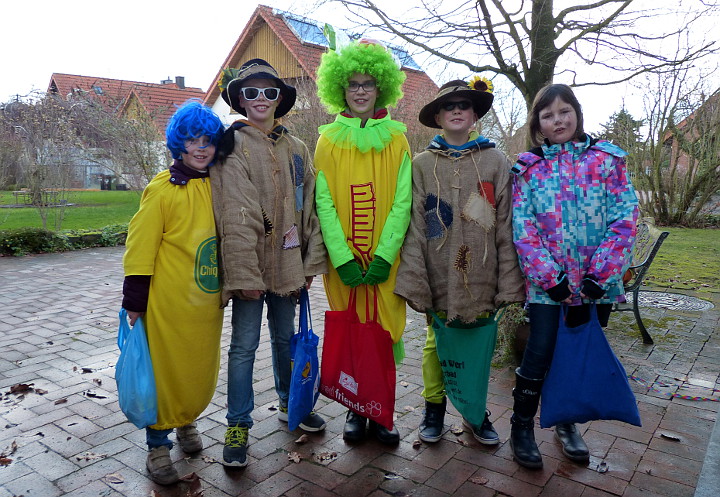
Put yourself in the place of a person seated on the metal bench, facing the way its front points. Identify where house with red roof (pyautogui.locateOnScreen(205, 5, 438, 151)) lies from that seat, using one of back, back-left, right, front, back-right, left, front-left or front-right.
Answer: right

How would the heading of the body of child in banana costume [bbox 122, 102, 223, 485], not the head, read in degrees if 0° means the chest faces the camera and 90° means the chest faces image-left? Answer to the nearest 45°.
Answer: approximately 315°

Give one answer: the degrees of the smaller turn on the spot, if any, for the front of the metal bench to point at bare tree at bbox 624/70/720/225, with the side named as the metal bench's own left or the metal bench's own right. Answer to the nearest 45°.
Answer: approximately 135° to the metal bench's own right

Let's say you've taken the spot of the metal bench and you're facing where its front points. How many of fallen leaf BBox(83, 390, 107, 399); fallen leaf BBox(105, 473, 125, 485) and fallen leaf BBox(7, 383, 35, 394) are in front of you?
3

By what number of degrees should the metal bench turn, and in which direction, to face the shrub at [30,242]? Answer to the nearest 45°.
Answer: approximately 45° to its right

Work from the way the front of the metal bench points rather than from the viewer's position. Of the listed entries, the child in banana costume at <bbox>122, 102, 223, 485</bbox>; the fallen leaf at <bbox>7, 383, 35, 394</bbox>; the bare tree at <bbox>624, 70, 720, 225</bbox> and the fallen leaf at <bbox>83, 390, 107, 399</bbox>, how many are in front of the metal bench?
3

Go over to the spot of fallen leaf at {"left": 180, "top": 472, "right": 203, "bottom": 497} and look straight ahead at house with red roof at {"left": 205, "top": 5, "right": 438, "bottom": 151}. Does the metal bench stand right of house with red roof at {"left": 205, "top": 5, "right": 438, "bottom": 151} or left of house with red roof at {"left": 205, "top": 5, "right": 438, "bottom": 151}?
right

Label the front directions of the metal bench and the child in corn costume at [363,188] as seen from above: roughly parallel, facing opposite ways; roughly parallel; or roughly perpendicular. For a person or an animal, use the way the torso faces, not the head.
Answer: roughly perpendicular

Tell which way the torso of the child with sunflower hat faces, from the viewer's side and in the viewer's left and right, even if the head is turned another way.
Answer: facing the viewer

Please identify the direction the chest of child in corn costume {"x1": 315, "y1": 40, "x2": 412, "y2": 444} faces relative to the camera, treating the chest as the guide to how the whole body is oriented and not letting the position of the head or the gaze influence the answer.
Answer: toward the camera

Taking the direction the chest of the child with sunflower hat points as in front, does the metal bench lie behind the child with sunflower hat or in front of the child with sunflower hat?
behind

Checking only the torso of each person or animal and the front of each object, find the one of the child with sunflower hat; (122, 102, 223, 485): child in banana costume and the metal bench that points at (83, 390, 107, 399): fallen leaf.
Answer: the metal bench

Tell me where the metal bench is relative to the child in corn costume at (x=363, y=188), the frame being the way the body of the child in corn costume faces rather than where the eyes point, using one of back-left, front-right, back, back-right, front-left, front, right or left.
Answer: back-left

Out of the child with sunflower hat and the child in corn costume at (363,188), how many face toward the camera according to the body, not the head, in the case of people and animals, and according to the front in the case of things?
2

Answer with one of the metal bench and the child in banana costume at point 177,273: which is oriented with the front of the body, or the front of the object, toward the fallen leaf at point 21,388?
the metal bench
